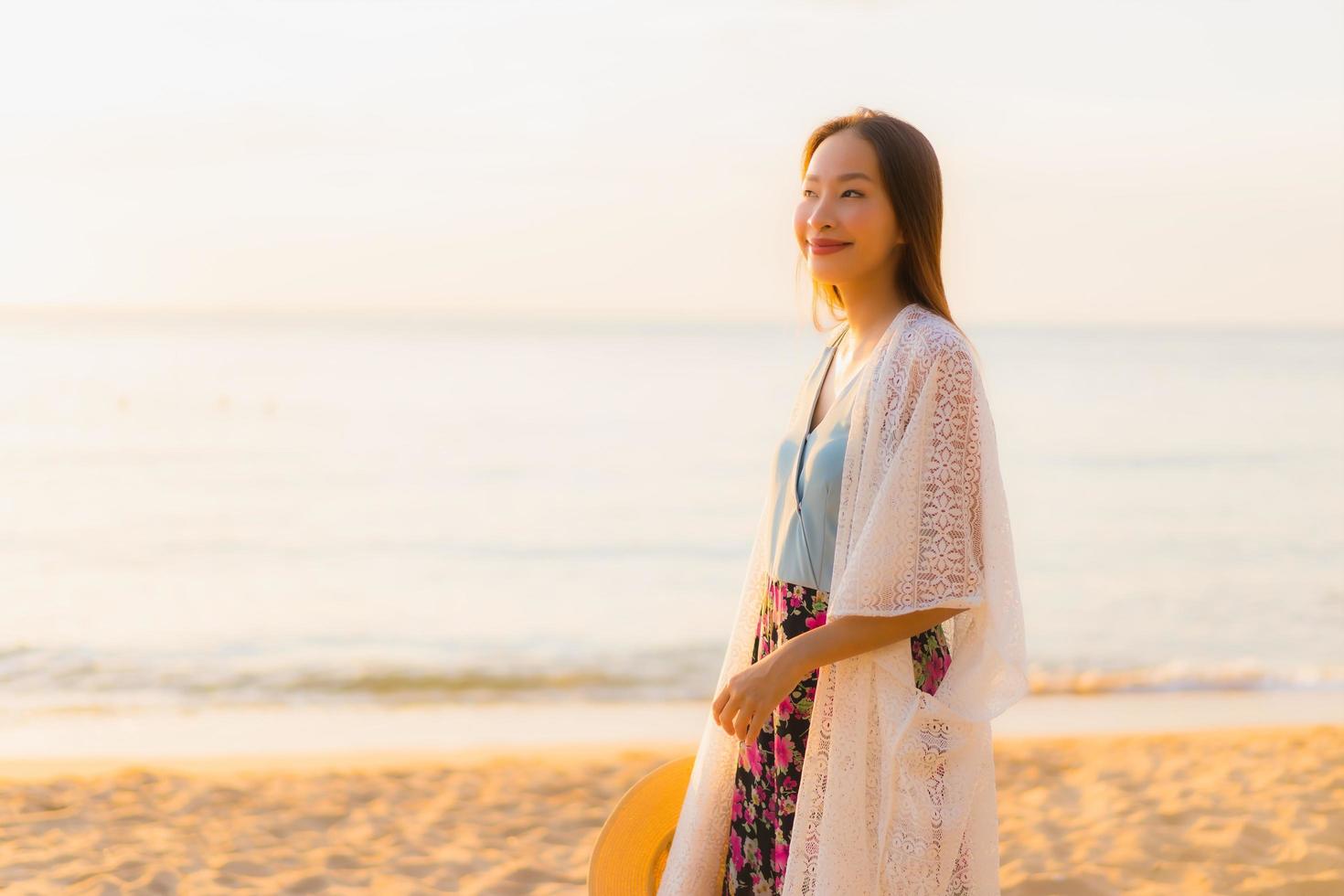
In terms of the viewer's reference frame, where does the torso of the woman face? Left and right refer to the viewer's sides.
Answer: facing the viewer and to the left of the viewer
